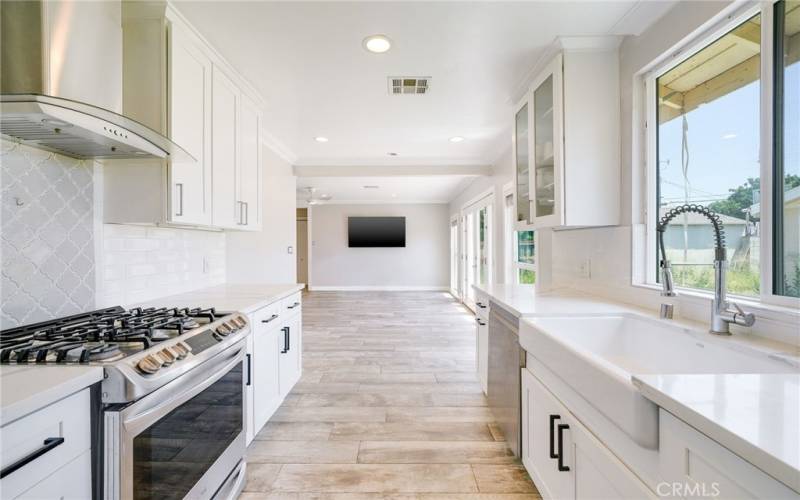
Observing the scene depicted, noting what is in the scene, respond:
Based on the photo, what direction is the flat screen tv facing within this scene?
toward the camera

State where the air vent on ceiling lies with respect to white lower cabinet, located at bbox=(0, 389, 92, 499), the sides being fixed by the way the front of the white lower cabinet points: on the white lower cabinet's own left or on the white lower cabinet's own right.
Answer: on the white lower cabinet's own left

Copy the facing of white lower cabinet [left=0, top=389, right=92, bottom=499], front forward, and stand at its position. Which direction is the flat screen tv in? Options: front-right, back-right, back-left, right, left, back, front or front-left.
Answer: left

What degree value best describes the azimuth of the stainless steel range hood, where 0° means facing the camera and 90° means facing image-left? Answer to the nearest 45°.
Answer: approximately 315°

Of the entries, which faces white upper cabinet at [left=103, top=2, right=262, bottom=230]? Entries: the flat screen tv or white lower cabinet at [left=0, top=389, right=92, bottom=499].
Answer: the flat screen tv

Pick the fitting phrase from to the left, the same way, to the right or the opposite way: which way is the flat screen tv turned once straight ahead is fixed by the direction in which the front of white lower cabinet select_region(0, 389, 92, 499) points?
to the right

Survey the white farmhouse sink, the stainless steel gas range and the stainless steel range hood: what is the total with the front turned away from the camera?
0

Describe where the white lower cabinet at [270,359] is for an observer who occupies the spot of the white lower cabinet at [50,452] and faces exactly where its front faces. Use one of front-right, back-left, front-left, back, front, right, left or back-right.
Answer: left

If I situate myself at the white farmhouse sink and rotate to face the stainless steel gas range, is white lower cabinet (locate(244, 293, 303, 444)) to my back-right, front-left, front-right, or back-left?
front-right

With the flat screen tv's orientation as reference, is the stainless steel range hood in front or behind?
in front

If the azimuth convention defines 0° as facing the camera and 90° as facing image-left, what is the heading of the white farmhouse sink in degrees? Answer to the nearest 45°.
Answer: approximately 45°

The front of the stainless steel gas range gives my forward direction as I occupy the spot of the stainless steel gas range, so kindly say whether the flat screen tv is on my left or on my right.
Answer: on my left

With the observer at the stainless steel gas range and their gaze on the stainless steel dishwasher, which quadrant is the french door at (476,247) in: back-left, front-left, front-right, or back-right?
front-left

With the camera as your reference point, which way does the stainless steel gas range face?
facing the viewer and to the right of the viewer

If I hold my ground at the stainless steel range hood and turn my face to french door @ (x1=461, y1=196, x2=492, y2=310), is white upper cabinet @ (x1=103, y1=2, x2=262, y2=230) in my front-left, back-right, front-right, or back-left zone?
front-left

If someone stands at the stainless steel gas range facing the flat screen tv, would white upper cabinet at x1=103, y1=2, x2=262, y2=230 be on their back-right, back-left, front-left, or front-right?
front-left
